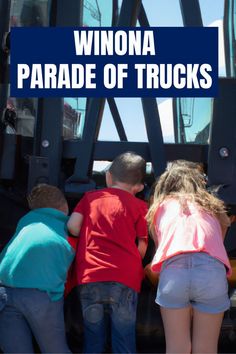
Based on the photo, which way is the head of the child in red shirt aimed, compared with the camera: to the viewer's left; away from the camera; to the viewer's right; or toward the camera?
away from the camera

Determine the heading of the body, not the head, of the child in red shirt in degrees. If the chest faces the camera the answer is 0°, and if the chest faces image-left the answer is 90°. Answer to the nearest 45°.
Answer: approximately 180°

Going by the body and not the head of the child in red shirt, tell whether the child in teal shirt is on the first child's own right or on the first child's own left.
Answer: on the first child's own left
